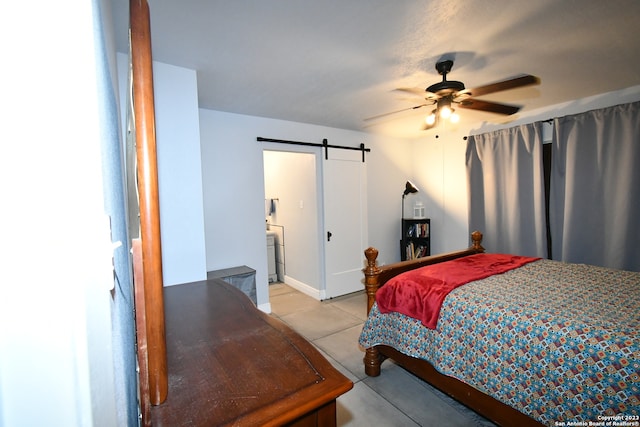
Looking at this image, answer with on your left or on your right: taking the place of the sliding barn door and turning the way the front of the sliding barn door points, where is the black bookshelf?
on your left

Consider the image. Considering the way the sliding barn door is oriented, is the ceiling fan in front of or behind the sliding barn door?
in front

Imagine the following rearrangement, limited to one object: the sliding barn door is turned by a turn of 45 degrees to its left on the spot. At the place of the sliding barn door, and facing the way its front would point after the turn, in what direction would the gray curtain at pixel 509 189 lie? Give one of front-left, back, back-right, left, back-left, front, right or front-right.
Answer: front

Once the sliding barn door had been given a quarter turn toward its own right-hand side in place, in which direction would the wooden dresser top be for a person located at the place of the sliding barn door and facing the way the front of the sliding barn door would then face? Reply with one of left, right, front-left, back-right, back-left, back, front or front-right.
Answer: front-left

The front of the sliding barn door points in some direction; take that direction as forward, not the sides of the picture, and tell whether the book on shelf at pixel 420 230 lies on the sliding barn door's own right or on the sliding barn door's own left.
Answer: on the sliding barn door's own left

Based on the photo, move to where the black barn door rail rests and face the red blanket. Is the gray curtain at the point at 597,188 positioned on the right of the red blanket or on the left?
left

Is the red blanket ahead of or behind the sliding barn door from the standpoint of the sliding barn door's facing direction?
ahead

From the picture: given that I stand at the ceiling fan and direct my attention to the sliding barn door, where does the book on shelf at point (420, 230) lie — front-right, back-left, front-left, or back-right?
front-right

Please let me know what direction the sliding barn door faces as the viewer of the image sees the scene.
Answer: facing the viewer and to the right of the viewer

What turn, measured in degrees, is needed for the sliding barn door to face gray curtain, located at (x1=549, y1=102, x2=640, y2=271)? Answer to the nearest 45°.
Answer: approximately 45° to its left
